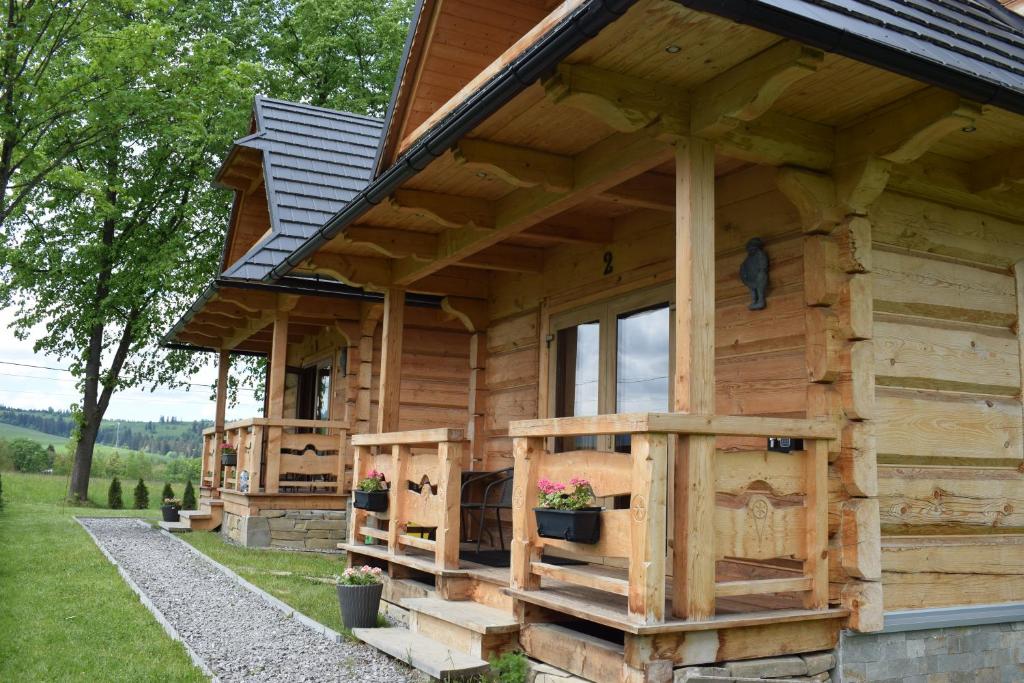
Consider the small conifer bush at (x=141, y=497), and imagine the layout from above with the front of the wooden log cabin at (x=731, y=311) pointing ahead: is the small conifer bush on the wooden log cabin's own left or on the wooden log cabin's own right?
on the wooden log cabin's own right

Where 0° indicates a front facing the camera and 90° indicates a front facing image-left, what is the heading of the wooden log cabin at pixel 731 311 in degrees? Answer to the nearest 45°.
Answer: approximately 45°

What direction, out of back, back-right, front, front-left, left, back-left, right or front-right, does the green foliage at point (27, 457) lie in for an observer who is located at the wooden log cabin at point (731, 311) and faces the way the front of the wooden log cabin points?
right

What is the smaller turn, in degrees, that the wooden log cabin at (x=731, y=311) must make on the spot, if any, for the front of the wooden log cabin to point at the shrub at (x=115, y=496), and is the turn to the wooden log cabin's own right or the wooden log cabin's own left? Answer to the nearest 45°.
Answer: approximately 90° to the wooden log cabin's own right

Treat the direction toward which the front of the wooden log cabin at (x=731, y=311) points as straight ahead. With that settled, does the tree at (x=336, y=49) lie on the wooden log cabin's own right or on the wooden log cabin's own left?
on the wooden log cabin's own right
